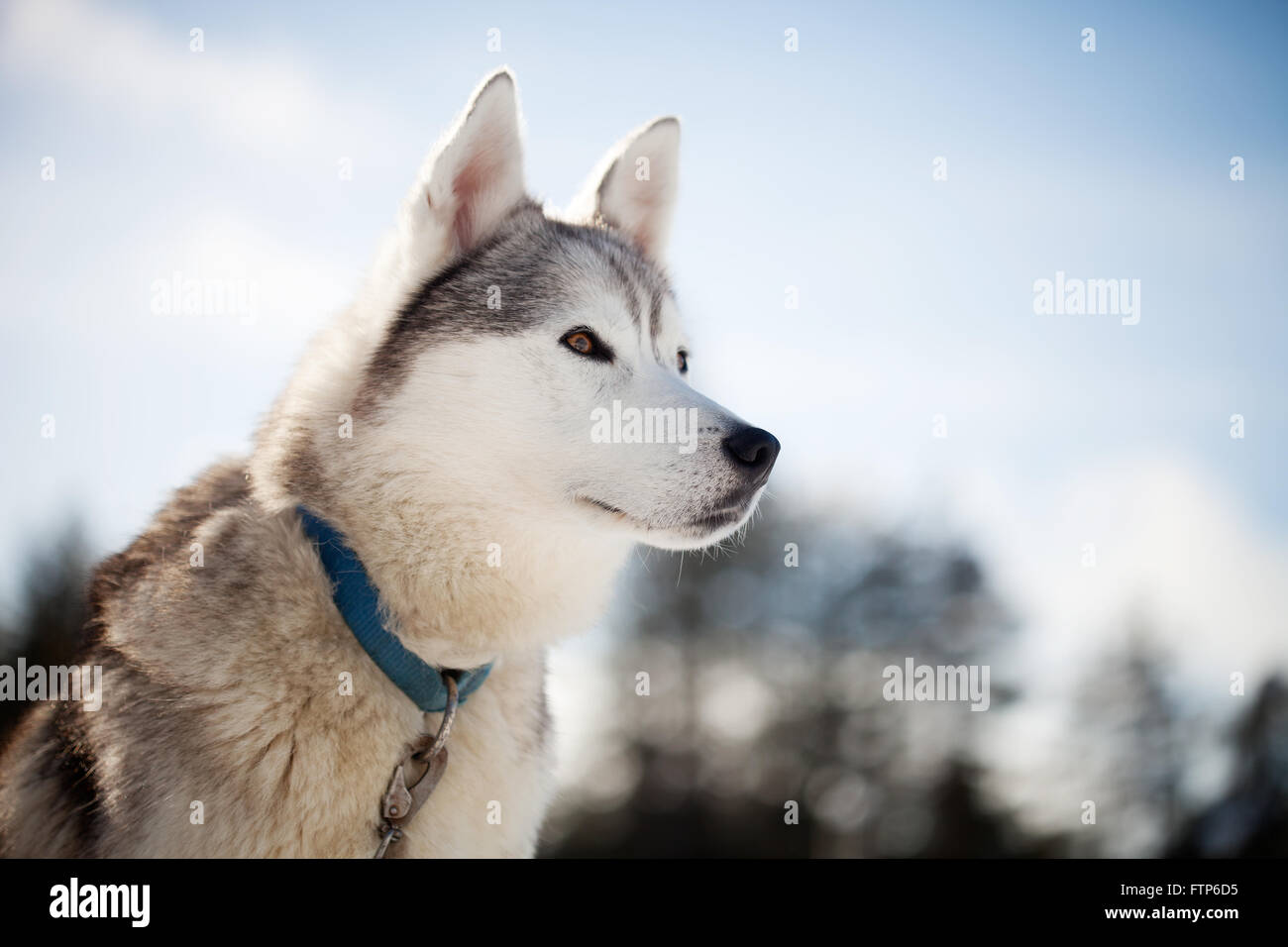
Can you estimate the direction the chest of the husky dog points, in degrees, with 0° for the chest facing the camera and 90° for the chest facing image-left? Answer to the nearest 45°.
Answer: approximately 315°

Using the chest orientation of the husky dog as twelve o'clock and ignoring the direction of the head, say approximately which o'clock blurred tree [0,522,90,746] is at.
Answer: The blurred tree is roughly at 7 o'clock from the husky dog.
